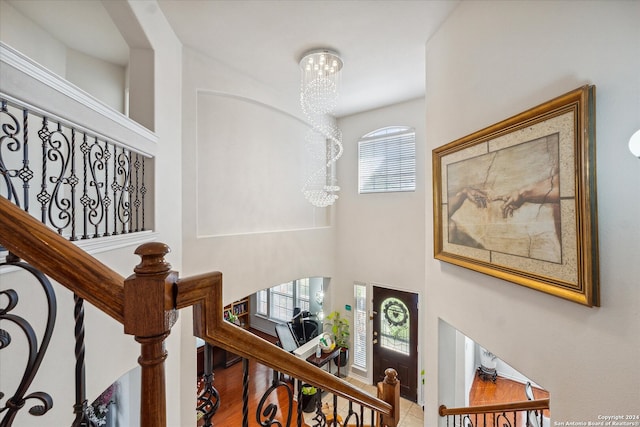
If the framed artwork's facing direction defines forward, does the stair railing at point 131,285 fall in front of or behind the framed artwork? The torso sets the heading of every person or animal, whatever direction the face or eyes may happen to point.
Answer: in front

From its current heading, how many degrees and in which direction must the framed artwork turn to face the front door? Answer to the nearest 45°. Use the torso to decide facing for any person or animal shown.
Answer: approximately 90° to its right

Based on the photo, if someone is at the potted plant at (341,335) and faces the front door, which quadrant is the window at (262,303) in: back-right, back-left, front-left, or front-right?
back-left

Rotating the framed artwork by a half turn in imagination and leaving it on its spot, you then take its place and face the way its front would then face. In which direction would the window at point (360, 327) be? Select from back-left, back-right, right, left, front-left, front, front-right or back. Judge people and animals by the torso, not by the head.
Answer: left

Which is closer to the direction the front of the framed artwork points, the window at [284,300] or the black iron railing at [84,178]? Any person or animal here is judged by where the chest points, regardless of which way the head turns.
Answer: the black iron railing

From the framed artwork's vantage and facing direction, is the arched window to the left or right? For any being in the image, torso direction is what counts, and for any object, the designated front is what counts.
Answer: on its right

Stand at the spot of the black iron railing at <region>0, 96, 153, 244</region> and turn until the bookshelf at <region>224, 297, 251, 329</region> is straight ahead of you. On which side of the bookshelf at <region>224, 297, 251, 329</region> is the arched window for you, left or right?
right

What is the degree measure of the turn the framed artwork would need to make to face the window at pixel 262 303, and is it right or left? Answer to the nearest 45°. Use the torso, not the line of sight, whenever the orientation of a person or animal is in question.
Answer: approximately 90° to its right

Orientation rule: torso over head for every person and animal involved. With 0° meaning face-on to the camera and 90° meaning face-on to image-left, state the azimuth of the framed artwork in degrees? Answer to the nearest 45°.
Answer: approximately 45°

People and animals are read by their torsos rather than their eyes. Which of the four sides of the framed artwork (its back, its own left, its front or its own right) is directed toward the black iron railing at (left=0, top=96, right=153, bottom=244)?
front

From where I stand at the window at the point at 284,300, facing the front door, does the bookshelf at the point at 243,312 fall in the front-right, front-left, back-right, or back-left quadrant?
back-right
